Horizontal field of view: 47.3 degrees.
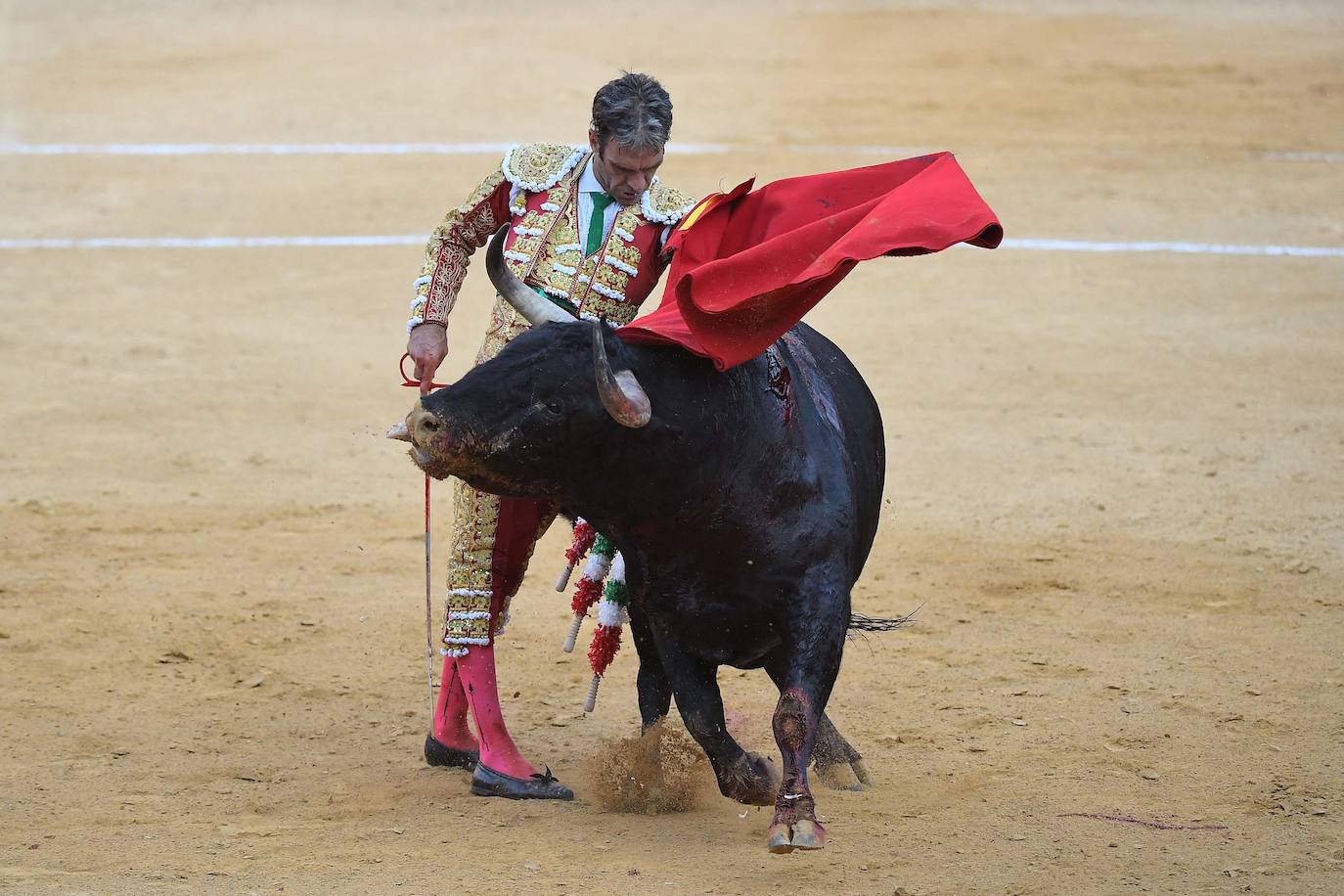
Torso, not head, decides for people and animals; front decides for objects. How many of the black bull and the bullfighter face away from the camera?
0

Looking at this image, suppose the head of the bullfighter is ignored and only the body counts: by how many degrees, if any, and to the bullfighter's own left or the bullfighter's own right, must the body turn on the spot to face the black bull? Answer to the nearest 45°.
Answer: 0° — they already face it

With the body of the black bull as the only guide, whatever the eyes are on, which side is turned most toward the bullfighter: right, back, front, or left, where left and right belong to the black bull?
right

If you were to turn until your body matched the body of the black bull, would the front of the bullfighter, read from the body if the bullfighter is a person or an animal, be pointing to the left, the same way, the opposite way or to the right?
to the left

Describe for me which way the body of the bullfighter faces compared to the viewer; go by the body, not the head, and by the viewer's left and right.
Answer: facing the viewer and to the right of the viewer

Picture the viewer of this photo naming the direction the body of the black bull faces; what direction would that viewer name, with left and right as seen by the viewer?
facing the viewer and to the left of the viewer
